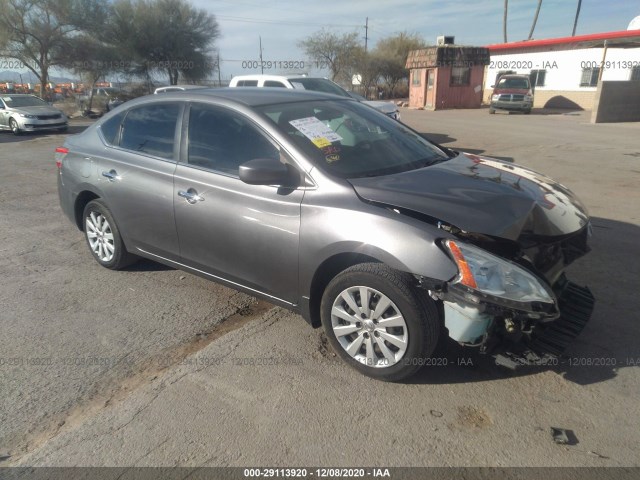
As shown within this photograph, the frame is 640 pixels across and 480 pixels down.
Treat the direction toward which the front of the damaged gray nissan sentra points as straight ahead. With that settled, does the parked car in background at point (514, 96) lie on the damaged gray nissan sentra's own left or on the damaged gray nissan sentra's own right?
on the damaged gray nissan sentra's own left

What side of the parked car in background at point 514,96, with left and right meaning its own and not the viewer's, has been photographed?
front

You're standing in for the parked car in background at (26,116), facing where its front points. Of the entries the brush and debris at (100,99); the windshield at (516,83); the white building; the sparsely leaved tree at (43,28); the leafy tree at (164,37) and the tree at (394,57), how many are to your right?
0

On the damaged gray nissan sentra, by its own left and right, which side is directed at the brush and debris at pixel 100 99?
back

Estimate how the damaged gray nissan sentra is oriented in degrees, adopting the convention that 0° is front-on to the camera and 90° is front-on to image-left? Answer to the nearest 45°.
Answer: approximately 315°

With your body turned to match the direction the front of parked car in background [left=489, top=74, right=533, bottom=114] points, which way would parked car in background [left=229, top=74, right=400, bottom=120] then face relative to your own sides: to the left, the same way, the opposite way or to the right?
to the left

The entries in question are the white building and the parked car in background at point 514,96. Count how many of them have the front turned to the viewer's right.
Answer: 0

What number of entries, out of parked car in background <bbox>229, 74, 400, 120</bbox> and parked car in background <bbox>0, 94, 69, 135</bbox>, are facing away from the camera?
0

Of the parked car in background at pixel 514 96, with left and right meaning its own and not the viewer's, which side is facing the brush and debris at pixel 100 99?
right

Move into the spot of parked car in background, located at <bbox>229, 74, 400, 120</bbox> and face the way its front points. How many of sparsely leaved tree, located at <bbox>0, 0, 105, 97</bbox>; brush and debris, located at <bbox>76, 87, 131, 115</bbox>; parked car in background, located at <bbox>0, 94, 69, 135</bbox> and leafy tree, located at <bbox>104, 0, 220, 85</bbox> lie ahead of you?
0

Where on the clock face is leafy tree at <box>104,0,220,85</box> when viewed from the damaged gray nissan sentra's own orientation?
The leafy tree is roughly at 7 o'clock from the damaged gray nissan sentra.

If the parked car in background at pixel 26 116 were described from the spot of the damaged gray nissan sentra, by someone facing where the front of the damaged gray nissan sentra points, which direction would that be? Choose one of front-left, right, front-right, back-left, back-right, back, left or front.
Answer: back

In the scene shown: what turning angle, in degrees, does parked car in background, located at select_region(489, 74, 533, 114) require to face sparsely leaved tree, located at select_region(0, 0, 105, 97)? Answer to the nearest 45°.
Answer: approximately 90° to its right

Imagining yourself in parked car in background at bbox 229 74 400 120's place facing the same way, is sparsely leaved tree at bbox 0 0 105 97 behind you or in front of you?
behind

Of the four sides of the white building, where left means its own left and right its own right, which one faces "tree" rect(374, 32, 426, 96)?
right

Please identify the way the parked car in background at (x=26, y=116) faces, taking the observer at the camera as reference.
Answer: facing the viewer and to the right of the viewer

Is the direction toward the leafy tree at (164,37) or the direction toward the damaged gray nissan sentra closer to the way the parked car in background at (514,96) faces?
the damaged gray nissan sentra

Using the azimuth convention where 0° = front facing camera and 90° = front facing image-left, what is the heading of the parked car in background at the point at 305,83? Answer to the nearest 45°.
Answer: approximately 315°
